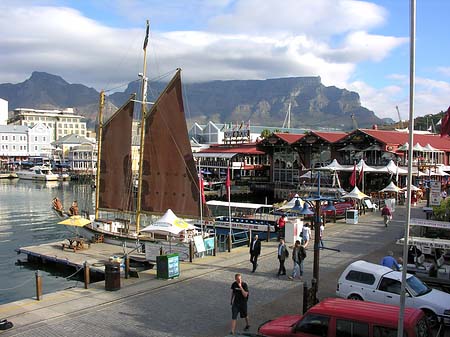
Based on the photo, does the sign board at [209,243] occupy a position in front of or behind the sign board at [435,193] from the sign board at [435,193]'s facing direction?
in front

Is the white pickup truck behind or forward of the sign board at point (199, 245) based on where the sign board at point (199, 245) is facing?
forward

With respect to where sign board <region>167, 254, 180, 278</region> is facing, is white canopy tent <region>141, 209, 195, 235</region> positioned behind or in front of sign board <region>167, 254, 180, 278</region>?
behind

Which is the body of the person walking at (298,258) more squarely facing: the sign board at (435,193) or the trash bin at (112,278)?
the trash bin

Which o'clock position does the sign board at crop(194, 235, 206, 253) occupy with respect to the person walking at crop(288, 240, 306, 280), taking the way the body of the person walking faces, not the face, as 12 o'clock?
The sign board is roughly at 3 o'clock from the person walking.

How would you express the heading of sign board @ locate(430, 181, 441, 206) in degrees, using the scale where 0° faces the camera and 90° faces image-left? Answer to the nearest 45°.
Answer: approximately 0°

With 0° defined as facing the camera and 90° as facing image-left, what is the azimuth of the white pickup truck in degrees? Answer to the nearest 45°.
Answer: approximately 315°

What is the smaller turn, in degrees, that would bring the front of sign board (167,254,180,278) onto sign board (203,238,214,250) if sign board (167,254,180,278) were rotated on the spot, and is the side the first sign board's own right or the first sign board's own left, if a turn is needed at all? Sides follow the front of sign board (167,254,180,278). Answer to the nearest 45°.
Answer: approximately 135° to the first sign board's own left

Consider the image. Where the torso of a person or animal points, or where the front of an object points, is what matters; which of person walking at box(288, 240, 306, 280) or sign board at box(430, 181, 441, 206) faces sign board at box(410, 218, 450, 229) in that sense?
sign board at box(430, 181, 441, 206)
